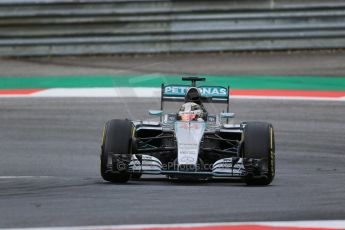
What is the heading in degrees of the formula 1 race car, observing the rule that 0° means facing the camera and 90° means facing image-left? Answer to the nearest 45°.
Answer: approximately 0°
